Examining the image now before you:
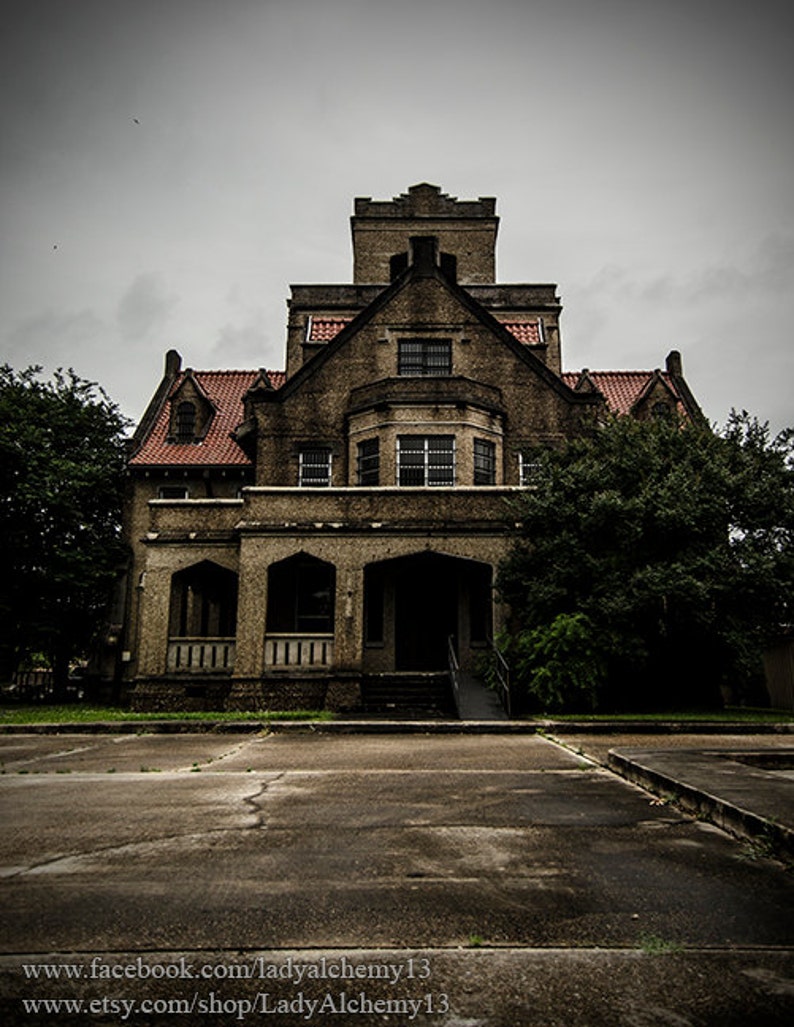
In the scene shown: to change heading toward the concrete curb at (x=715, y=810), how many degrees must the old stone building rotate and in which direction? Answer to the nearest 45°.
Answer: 0° — it already faces it

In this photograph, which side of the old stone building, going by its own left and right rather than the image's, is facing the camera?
front

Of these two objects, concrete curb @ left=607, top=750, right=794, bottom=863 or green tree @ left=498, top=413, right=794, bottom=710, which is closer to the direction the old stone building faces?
the concrete curb

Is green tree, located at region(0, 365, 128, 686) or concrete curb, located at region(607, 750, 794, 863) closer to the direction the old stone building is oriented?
the concrete curb

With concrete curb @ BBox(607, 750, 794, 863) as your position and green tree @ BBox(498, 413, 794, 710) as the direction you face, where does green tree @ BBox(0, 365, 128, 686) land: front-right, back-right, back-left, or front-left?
front-left

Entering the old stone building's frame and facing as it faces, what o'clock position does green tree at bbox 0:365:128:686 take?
The green tree is roughly at 4 o'clock from the old stone building.

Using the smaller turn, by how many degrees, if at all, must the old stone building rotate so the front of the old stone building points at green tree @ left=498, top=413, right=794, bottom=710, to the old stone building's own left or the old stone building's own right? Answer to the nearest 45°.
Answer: approximately 45° to the old stone building's own left
